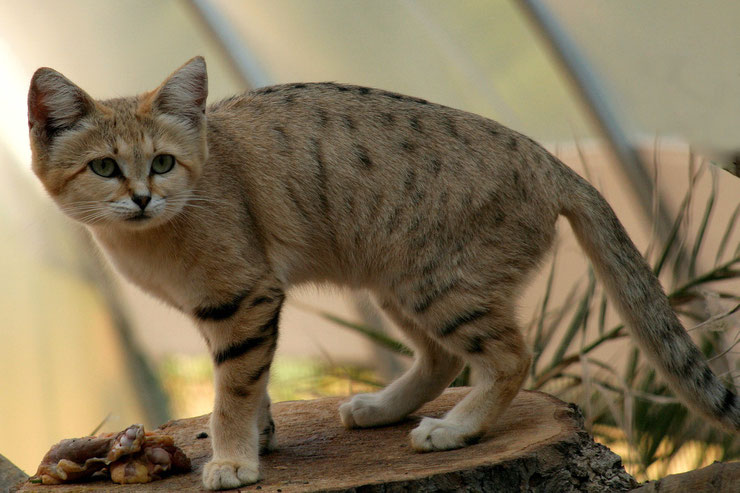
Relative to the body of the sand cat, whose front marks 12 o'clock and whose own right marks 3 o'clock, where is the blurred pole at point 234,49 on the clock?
The blurred pole is roughly at 3 o'clock from the sand cat.

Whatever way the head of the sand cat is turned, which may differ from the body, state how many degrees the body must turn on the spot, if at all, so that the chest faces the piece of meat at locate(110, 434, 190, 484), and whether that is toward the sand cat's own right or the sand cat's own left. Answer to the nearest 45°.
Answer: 0° — it already faces it

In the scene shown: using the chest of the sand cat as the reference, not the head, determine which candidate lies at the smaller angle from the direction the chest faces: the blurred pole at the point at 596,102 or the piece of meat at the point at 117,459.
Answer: the piece of meat

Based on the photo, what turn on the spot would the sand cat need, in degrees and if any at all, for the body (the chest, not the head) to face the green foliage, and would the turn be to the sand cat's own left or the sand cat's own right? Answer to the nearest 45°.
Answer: approximately 135° to the sand cat's own right

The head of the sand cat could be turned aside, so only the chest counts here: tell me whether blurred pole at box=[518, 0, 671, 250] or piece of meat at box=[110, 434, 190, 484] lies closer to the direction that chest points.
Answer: the piece of meat

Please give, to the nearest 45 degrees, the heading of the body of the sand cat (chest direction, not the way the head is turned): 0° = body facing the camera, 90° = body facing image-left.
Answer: approximately 90°
